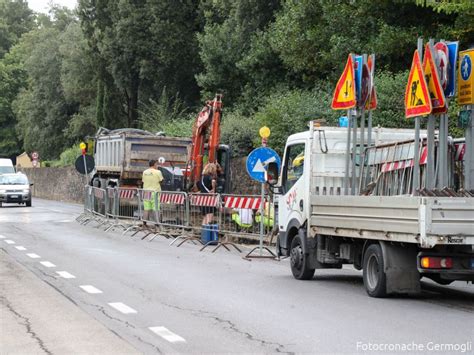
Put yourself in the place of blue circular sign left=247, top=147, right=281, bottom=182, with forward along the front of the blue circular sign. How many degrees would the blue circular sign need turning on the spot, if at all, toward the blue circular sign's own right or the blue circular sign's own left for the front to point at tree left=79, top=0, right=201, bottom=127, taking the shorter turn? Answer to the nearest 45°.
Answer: approximately 180°

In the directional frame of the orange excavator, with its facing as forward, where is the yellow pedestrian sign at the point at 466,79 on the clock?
The yellow pedestrian sign is roughly at 10 o'clock from the orange excavator.

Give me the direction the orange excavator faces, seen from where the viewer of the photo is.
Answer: facing the viewer and to the left of the viewer

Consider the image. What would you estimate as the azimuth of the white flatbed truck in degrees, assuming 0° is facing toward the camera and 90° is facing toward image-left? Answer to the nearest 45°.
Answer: approximately 135°

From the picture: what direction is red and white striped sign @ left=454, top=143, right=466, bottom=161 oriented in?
toward the camera

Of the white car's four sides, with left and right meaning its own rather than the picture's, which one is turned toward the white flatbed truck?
front

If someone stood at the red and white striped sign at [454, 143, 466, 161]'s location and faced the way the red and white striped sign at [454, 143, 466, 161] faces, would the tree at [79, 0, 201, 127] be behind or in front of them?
behind

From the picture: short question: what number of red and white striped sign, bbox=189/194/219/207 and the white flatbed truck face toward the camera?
1

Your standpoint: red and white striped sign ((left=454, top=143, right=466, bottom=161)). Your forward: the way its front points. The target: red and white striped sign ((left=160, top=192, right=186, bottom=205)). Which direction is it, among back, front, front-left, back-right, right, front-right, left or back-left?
back-right

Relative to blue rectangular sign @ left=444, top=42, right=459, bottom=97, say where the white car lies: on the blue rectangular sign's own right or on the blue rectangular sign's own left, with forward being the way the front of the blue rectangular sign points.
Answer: on the blue rectangular sign's own right

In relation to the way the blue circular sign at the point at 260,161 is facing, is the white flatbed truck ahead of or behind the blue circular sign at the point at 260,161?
ahead

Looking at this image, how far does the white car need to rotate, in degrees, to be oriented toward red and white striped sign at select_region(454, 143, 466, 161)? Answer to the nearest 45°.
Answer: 0° — it already faces it
